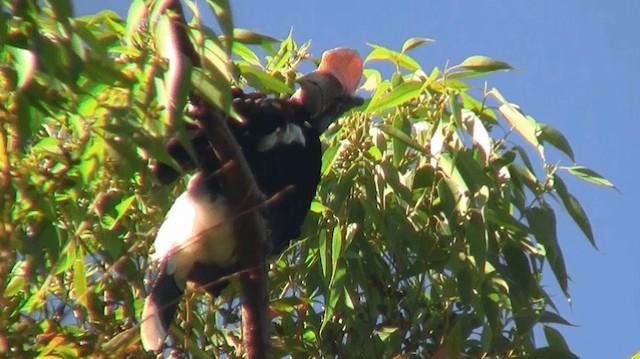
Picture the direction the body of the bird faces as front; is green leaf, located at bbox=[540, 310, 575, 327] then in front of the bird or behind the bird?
in front
